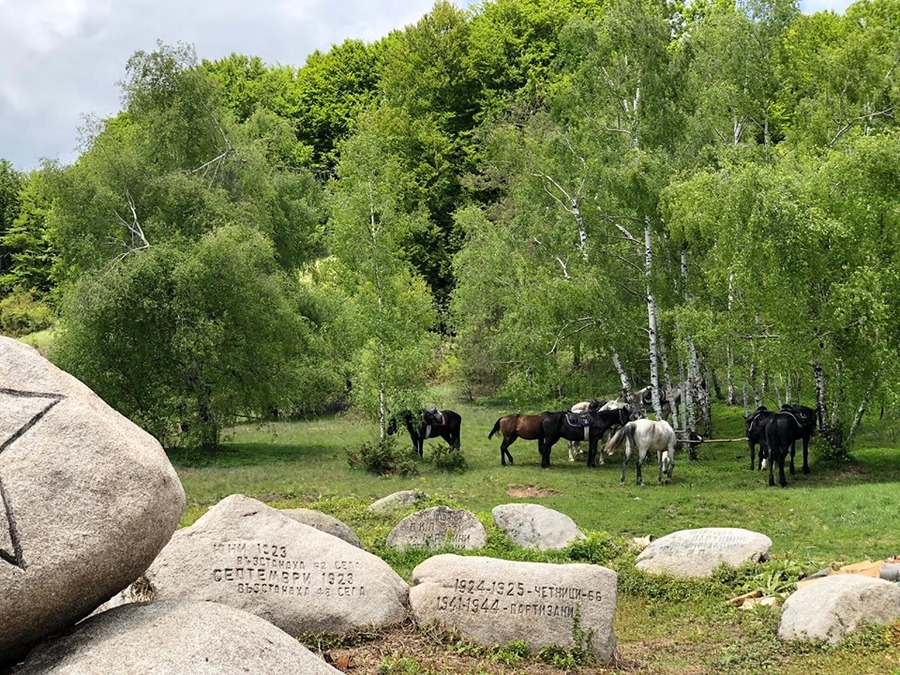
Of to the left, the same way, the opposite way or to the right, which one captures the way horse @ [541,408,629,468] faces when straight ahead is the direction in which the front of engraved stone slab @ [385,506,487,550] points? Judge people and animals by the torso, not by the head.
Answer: to the left

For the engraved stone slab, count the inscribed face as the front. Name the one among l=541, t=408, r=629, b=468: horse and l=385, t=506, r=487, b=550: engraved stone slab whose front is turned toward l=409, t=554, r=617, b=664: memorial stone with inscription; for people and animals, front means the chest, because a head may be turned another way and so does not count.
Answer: the engraved stone slab

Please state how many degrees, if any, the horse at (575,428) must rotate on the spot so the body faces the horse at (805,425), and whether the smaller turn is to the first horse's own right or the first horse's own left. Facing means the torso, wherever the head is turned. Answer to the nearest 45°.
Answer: approximately 45° to the first horse's own right

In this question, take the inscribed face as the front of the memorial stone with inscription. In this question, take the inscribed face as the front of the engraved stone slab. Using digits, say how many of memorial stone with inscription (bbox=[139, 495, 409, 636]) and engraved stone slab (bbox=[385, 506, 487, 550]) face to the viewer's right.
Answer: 0

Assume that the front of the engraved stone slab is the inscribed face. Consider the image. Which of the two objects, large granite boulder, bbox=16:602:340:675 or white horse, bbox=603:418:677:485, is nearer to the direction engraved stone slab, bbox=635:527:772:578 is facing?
the large granite boulder

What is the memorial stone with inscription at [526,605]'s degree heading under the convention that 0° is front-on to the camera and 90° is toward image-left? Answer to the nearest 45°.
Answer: approximately 0°

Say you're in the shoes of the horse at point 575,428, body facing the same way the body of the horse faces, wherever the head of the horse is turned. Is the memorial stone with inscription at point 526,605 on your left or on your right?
on your right

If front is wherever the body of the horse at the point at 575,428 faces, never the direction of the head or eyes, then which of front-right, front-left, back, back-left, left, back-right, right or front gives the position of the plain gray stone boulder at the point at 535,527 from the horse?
right

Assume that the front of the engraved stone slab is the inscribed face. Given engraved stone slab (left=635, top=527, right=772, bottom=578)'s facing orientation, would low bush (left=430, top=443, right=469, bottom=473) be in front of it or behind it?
behind

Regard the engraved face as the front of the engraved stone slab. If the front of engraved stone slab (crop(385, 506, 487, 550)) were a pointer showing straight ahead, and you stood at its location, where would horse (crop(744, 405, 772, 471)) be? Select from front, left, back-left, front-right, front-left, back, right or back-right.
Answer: back-left

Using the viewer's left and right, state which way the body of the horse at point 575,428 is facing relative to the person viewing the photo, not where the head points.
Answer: facing to the right of the viewer

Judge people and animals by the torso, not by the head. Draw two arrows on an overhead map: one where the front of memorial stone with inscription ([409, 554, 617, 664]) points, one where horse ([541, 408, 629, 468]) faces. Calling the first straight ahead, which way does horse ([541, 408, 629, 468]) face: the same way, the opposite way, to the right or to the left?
to the left

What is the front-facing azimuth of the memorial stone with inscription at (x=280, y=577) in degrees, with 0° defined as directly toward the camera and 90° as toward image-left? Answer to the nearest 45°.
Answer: approximately 0°

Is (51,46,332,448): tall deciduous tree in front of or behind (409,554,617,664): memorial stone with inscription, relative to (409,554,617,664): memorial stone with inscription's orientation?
behind

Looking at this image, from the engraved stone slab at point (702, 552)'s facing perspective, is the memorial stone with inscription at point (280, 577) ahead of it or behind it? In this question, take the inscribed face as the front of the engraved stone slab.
ahead
